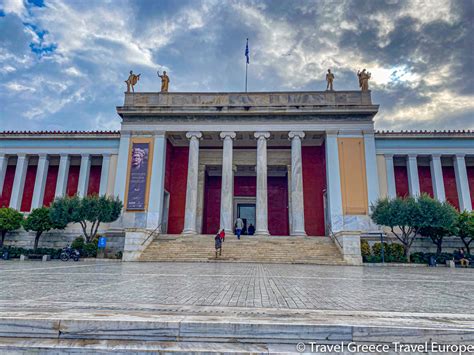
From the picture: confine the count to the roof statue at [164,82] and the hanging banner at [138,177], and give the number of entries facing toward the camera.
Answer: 2

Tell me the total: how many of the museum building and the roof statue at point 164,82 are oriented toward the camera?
2

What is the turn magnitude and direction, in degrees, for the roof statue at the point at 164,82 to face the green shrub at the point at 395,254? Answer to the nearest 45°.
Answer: approximately 45° to its left

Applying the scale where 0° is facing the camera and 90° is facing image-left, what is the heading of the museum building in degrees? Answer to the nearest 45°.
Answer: approximately 0°

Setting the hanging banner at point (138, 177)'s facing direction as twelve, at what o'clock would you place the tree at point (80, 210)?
The tree is roughly at 2 o'clock from the hanging banner.

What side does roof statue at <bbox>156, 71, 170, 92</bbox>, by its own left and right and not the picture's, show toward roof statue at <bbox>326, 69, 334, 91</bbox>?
left

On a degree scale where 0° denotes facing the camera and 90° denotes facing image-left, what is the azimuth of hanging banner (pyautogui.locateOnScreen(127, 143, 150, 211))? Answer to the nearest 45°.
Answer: approximately 0°

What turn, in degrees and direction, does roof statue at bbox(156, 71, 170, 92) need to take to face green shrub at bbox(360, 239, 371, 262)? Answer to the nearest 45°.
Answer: approximately 45° to its left

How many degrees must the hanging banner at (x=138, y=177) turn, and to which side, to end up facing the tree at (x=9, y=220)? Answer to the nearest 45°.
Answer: approximately 90° to its right

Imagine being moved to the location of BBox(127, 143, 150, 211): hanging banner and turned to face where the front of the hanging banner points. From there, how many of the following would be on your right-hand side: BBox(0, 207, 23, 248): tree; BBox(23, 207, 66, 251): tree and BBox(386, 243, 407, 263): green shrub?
2
